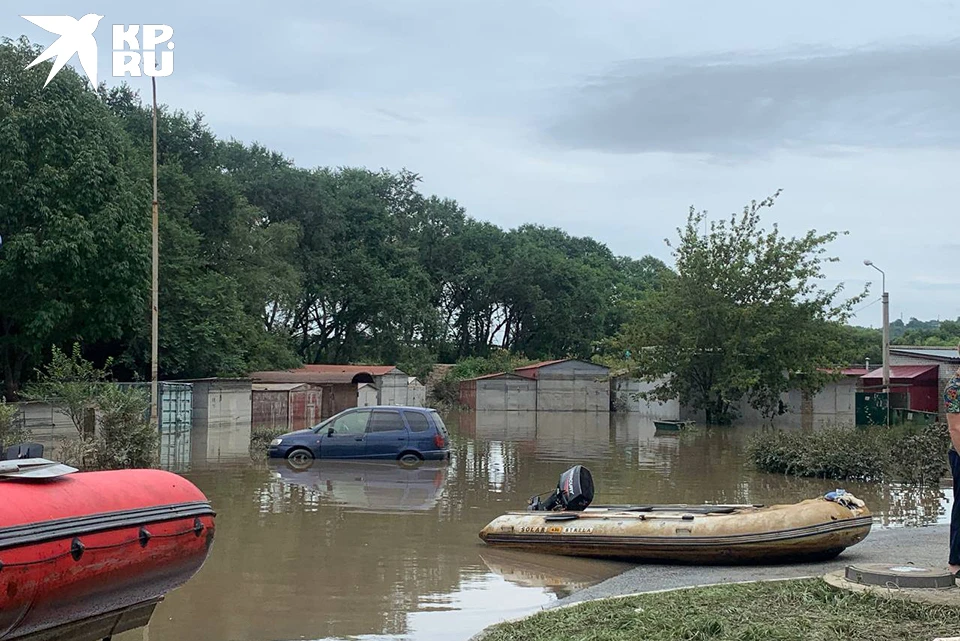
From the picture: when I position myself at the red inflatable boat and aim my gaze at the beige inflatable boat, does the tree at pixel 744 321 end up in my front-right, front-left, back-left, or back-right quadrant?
front-left

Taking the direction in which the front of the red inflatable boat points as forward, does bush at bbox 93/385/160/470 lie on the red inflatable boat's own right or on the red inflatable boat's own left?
on the red inflatable boat's own left

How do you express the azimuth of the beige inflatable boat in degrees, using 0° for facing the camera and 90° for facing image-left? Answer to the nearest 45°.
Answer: approximately 270°

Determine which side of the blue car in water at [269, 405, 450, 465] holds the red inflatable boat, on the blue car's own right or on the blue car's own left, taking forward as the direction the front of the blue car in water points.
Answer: on the blue car's own left

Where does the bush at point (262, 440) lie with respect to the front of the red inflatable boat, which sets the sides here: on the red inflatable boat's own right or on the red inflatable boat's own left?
on the red inflatable boat's own left

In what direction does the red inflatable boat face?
to the viewer's right

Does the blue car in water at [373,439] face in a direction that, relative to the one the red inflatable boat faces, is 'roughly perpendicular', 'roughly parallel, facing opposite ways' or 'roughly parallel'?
roughly parallel, facing opposite ways

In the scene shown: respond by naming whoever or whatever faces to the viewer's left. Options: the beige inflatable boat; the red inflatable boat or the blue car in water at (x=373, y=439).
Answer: the blue car in water

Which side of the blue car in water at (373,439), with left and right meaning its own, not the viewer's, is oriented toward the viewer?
left

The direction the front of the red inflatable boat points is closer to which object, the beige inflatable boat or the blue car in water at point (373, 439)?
the beige inflatable boat

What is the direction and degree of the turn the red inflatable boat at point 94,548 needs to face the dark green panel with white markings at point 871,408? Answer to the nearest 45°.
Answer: approximately 45° to its left

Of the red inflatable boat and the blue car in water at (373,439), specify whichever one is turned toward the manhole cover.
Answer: the red inflatable boat

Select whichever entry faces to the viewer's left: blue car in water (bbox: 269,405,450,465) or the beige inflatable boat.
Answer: the blue car in water

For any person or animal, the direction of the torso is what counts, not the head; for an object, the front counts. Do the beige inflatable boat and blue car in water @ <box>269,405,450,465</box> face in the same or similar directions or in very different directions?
very different directions

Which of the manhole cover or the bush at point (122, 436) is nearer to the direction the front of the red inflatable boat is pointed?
the manhole cover

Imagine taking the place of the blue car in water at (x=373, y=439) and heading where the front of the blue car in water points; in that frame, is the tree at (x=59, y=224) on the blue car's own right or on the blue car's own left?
on the blue car's own right
